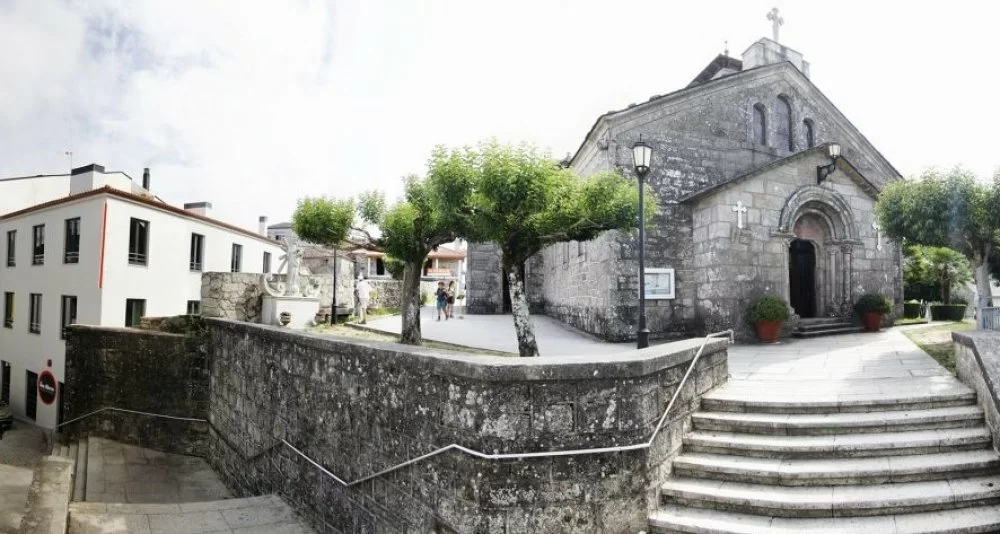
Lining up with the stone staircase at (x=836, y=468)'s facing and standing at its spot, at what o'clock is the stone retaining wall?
The stone retaining wall is roughly at 2 o'clock from the stone staircase.

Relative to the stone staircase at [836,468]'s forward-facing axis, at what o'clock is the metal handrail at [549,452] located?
The metal handrail is roughly at 2 o'clock from the stone staircase.

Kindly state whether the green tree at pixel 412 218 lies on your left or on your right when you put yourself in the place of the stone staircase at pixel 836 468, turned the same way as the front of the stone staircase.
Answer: on your right

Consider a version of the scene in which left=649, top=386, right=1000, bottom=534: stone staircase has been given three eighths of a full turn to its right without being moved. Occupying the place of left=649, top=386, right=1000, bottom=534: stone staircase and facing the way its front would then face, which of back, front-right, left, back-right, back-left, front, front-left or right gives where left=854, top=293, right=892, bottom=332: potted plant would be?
front-right

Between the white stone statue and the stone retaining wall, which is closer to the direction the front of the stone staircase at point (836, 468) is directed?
the stone retaining wall

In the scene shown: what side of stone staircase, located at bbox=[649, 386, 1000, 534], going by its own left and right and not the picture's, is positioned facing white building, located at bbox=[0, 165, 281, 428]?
right

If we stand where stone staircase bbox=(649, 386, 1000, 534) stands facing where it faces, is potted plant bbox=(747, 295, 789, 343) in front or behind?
behind

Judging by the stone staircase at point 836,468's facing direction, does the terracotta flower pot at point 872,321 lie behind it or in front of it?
behind

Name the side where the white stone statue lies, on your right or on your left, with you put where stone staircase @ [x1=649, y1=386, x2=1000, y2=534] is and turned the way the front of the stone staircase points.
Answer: on your right

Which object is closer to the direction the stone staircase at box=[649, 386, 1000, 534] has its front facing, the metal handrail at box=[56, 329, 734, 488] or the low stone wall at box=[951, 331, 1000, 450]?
the metal handrail

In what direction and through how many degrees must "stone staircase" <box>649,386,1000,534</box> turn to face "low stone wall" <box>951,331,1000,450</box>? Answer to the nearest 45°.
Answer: approximately 135° to its left

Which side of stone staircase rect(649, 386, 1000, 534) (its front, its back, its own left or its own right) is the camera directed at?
front

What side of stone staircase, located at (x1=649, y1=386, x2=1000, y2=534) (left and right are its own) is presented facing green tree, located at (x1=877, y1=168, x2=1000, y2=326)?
back

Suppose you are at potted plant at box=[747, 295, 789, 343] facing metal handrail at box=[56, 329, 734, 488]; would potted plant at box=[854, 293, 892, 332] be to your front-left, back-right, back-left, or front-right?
back-left

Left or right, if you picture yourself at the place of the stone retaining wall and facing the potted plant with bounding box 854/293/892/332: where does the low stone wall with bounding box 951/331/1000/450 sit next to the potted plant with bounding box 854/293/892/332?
right

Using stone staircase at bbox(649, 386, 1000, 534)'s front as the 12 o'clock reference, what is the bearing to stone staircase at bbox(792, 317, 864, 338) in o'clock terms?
stone staircase at bbox(792, 317, 864, 338) is roughly at 6 o'clock from stone staircase at bbox(649, 386, 1000, 534).

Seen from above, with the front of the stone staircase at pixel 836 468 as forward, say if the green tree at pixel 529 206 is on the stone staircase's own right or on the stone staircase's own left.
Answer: on the stone staircase's own right

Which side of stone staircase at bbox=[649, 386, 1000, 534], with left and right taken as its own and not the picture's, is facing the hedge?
back

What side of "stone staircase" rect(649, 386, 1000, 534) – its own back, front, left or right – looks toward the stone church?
back
